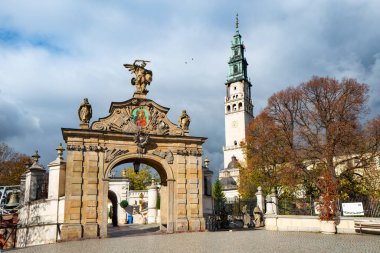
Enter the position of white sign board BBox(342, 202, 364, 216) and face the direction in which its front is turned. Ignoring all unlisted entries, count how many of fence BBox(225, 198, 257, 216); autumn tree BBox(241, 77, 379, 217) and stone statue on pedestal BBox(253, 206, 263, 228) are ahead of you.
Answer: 0

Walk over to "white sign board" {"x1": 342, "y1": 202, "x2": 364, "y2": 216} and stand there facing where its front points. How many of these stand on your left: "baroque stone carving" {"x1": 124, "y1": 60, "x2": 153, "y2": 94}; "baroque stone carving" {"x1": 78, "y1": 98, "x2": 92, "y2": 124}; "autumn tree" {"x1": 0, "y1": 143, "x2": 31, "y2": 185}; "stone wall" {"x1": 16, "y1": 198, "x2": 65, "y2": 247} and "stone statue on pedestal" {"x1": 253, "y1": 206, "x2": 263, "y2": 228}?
0

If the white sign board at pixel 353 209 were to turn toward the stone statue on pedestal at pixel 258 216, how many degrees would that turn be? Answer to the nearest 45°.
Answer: approximately 135° to its right

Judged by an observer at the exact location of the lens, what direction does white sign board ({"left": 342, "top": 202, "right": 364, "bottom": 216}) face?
facing the viewer

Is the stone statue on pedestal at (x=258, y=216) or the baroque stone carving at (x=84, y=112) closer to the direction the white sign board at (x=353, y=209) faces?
the baroque stone carving

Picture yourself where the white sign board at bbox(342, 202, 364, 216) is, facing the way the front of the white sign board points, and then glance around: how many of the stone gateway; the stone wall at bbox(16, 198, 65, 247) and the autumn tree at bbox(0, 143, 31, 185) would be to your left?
0

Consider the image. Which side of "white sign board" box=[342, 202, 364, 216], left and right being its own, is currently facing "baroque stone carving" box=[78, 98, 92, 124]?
right

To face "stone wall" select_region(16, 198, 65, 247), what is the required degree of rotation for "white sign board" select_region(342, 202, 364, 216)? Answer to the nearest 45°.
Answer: approximately 45° to its right

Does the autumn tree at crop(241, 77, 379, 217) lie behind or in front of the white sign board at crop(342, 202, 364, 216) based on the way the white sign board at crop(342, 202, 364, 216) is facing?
behind

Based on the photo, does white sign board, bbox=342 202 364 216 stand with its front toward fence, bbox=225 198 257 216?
no

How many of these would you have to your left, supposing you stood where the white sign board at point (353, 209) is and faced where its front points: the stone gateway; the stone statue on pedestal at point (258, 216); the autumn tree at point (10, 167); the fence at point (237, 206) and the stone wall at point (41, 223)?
0

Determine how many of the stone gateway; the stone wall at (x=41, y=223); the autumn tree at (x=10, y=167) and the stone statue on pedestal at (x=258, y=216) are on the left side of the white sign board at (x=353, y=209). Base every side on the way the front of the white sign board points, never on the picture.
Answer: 0
